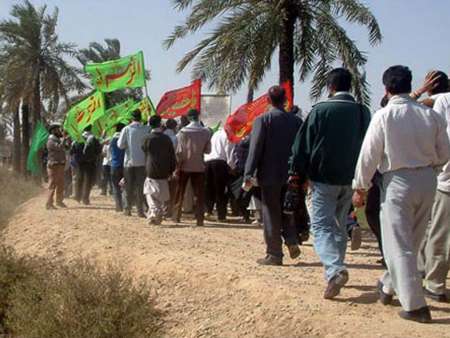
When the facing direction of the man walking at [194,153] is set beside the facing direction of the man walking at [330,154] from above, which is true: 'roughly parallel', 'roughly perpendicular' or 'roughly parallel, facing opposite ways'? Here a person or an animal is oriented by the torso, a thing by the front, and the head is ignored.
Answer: roughly parallel

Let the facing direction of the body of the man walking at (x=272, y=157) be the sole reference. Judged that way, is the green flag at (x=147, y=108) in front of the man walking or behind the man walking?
in front

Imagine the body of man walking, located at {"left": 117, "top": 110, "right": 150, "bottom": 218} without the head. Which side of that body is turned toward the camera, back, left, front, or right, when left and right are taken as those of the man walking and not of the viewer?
back

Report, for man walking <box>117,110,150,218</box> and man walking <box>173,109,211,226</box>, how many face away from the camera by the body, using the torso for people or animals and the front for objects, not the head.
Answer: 2

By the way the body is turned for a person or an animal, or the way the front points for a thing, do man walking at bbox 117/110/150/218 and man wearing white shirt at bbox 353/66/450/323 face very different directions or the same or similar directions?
same or similar directions

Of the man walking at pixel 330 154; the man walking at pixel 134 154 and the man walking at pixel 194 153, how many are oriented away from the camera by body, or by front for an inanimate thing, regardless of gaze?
3

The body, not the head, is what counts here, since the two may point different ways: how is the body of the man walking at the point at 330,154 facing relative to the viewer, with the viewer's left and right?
facing away from the viewer

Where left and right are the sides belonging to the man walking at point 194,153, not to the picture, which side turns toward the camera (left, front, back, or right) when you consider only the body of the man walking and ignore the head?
back

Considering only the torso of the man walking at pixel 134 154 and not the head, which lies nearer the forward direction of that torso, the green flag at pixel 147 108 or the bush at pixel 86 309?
the green flag

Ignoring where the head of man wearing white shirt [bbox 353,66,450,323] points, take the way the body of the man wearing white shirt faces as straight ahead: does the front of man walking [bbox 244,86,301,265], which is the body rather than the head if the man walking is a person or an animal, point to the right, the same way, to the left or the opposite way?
the same way

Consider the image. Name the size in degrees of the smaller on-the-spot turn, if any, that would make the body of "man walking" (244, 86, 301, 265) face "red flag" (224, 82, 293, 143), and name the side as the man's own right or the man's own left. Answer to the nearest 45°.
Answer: approximately 45° to the man's own right

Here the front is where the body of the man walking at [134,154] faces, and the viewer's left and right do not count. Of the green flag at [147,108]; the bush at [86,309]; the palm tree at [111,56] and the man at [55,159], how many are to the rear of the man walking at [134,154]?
1

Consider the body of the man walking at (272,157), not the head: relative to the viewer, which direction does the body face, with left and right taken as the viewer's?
facing away from the viewer and to the left of the viewer

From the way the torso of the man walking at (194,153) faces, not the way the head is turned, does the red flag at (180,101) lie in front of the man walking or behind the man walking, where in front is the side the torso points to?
in front

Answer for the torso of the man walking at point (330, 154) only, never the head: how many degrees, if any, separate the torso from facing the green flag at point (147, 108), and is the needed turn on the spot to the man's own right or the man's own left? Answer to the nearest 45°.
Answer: approximately 45° to the man's own left

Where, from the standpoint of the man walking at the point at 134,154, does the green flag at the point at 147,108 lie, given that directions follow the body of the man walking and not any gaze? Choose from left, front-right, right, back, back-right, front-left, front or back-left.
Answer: front

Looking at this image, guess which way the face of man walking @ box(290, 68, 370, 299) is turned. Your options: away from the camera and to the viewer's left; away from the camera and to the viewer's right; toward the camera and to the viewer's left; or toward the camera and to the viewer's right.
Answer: away from the camera and to the viewer's left
